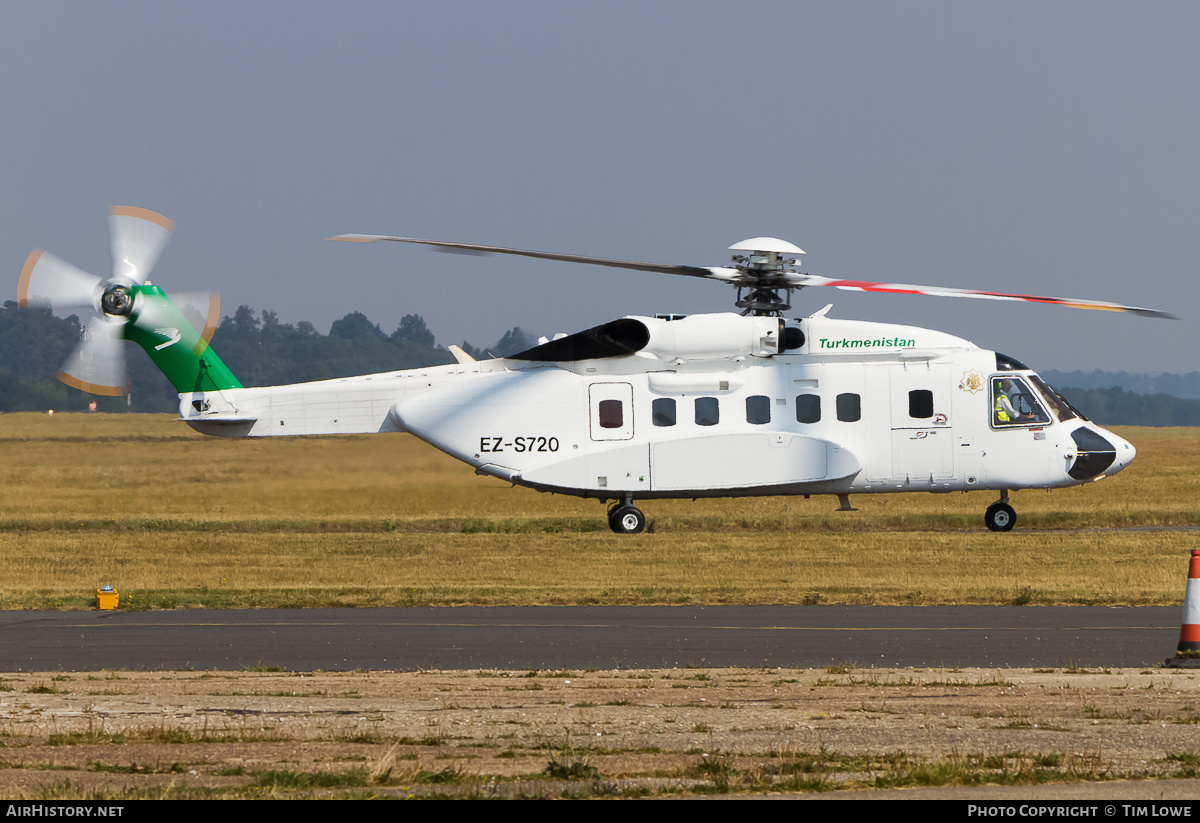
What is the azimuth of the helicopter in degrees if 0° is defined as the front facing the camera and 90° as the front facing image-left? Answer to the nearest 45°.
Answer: approximately 270°

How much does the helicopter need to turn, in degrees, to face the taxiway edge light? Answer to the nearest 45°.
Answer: approximately 135° to its right
